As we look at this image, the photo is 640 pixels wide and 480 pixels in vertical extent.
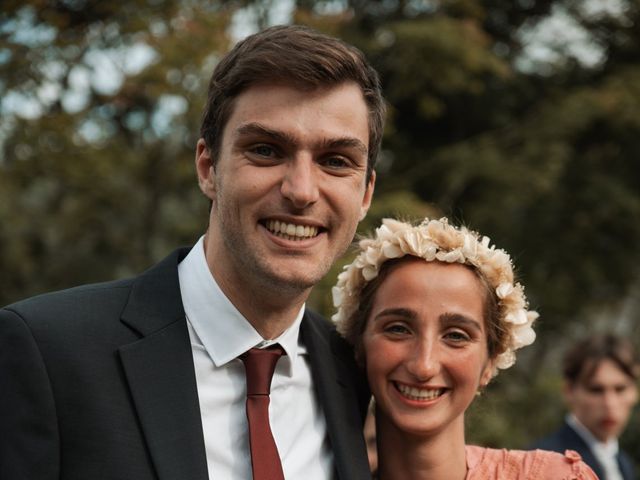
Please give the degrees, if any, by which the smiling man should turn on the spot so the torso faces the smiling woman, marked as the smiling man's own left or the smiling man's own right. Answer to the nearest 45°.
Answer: approximately 90° to the smiling man's own left

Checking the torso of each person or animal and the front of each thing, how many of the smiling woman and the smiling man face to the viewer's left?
0

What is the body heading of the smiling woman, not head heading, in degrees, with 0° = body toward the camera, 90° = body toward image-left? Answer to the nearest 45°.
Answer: approximately 0°

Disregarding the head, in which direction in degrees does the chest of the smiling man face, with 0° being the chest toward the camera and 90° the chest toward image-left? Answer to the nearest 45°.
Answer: approximately 315°

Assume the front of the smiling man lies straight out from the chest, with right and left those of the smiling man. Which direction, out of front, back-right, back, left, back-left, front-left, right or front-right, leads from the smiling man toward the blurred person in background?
left

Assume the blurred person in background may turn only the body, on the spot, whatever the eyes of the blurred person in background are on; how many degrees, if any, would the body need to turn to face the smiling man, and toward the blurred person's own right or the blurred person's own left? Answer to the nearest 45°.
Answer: approximately 45° to the blurred person's own right
